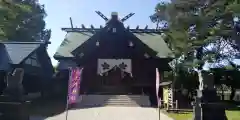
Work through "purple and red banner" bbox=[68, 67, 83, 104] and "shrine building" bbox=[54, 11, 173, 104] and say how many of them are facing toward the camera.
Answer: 2

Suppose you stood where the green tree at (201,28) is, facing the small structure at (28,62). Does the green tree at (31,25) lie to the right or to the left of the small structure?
right

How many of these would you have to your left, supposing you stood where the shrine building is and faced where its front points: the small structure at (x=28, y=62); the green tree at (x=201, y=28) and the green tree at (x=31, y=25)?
1

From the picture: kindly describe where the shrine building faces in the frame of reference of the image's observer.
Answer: facing the viewer

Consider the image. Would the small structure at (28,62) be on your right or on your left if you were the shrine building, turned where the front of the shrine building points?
on your right

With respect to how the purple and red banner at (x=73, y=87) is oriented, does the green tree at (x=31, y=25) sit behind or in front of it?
behind

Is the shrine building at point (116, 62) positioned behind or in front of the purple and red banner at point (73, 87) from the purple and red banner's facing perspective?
behind
